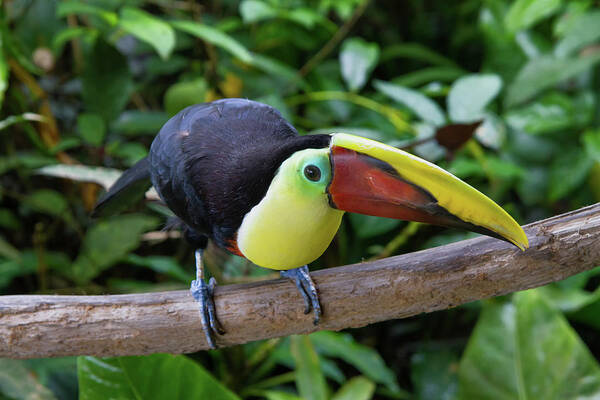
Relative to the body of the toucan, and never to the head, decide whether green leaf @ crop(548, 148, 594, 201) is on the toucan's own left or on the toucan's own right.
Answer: on the toucan's own left

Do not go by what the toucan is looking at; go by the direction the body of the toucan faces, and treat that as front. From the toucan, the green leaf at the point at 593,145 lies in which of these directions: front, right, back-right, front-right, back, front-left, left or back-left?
left

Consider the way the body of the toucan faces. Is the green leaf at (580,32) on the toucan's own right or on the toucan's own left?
on the toucan's own left

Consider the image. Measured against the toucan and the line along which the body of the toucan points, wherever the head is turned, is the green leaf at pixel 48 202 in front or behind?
behind

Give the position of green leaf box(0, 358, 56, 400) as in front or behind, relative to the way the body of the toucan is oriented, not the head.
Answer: behind

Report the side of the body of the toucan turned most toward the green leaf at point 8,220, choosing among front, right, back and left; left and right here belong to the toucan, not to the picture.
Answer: back

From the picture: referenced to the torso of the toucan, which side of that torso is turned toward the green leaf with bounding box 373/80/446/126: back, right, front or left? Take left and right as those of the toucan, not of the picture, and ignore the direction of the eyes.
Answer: left

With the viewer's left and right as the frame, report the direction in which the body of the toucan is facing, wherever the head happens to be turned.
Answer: facing the viewer and to the right of the viewer
